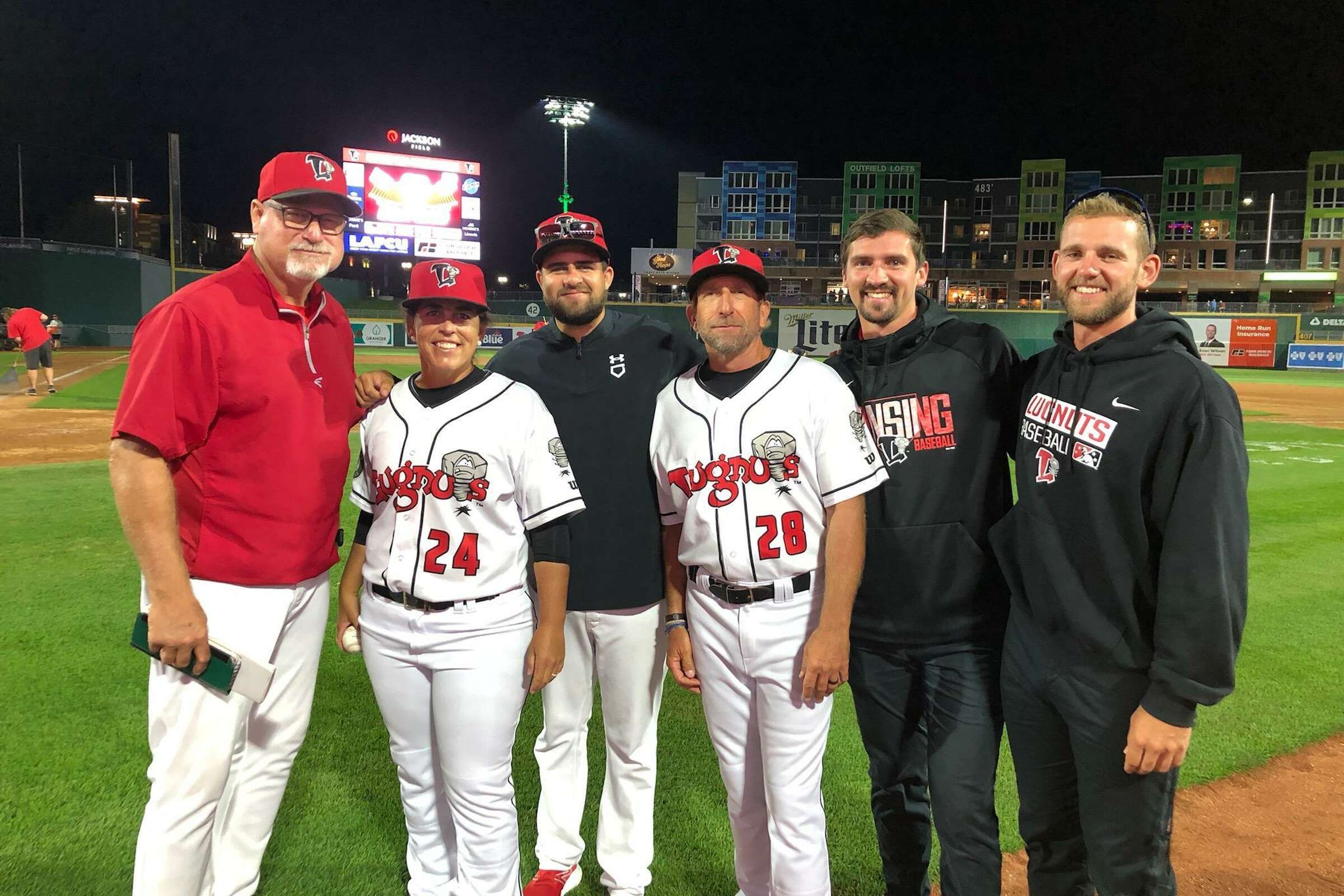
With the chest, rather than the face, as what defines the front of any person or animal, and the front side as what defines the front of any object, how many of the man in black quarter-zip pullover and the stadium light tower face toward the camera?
2

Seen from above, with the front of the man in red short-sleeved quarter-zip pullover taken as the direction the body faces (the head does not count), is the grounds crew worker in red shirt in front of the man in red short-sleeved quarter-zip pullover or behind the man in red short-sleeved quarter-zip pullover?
behind

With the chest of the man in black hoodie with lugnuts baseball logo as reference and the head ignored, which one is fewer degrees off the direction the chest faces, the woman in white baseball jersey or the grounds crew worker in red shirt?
the woman in white baseball jersey

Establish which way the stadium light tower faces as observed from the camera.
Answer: facing the viewer

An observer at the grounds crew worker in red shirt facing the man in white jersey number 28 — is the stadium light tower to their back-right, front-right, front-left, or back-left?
back-left

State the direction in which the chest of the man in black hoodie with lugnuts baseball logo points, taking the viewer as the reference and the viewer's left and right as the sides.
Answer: facing the viewer and to the left of the viewer

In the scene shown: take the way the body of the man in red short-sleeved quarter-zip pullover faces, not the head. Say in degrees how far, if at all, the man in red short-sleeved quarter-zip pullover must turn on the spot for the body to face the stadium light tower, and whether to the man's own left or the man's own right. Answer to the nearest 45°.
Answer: approximately 135° to the man's own left

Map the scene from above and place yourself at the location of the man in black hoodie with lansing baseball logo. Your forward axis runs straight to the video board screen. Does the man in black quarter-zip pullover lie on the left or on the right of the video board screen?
left

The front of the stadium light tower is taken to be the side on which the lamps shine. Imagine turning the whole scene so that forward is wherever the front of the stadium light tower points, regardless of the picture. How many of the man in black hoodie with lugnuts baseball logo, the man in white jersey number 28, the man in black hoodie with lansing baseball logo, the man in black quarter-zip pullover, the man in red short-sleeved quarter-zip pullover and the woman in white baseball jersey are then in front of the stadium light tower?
6

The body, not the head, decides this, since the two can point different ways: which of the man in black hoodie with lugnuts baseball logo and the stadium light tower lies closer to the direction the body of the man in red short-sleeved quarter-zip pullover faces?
the man in black hoodie with lugnuts baseball logo

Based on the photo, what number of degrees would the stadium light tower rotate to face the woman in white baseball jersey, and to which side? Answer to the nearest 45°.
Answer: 0° — it already faces them

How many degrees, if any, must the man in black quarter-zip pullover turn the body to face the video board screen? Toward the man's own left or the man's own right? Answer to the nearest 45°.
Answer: approximately 180°

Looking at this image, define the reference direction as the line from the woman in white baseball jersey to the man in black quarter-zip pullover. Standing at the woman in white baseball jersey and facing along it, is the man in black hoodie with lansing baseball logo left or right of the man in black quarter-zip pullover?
right

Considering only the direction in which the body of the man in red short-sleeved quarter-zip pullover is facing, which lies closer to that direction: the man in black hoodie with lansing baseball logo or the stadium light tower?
the man in black hoodie with lansing baseball logo

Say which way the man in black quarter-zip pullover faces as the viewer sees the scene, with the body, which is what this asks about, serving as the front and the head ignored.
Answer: toward the camera
